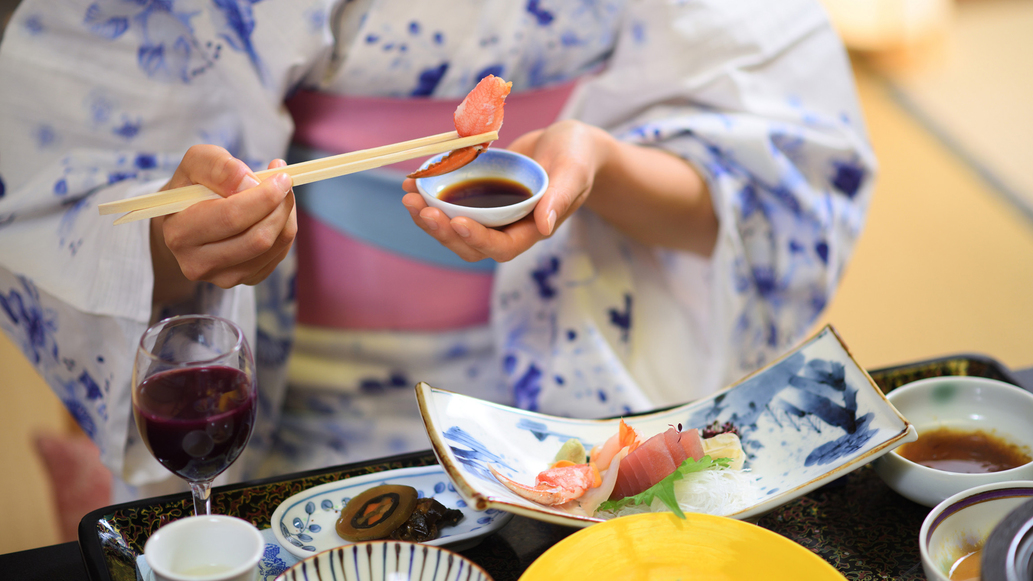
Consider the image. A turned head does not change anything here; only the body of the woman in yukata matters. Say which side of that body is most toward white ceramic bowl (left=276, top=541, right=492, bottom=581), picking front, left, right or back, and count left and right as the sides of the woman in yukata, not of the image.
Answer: front

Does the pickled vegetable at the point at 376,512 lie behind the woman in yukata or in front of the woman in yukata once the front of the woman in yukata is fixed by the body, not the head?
in front

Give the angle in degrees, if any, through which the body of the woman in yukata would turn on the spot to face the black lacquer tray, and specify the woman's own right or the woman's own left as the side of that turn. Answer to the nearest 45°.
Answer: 0° — they already face it

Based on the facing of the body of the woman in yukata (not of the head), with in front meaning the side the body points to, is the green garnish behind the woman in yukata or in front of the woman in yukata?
in front

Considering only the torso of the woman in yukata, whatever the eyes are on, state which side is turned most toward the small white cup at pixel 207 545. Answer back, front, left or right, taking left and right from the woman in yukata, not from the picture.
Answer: front

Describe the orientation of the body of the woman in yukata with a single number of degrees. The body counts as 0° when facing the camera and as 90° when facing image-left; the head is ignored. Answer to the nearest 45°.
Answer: approximately 0°

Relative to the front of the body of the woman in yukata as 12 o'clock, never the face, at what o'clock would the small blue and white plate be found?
The small blue and white plate is roughly at 12 o'clock from the woman in yukata.

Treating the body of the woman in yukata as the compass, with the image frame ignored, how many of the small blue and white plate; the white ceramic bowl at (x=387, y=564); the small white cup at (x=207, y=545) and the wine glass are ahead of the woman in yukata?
4

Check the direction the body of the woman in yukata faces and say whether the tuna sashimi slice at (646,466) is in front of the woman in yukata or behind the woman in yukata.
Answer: in front

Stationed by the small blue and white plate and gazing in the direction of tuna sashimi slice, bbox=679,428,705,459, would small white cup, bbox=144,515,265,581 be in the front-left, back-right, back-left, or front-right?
back-right
